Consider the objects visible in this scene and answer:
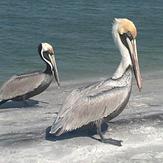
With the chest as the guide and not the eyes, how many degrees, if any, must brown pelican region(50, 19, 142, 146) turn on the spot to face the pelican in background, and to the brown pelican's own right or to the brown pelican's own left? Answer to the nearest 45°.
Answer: approximately 135° to the brown pelican's own left

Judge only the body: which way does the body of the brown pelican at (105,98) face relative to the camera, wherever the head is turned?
to the viewer's right

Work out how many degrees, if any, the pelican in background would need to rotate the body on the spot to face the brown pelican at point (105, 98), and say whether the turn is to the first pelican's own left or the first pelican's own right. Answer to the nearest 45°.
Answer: approximately 45° to the first pelican's own right

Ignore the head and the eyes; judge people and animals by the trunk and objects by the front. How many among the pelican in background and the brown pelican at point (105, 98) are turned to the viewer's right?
2

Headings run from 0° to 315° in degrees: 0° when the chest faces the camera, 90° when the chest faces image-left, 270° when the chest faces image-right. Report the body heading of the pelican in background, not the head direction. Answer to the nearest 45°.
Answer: approximately 270°
